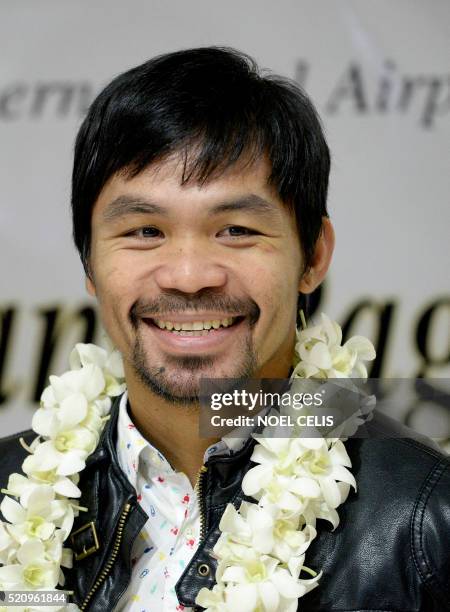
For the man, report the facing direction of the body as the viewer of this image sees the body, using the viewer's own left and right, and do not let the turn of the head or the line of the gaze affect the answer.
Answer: facing the viewer and to the left of the viewer
